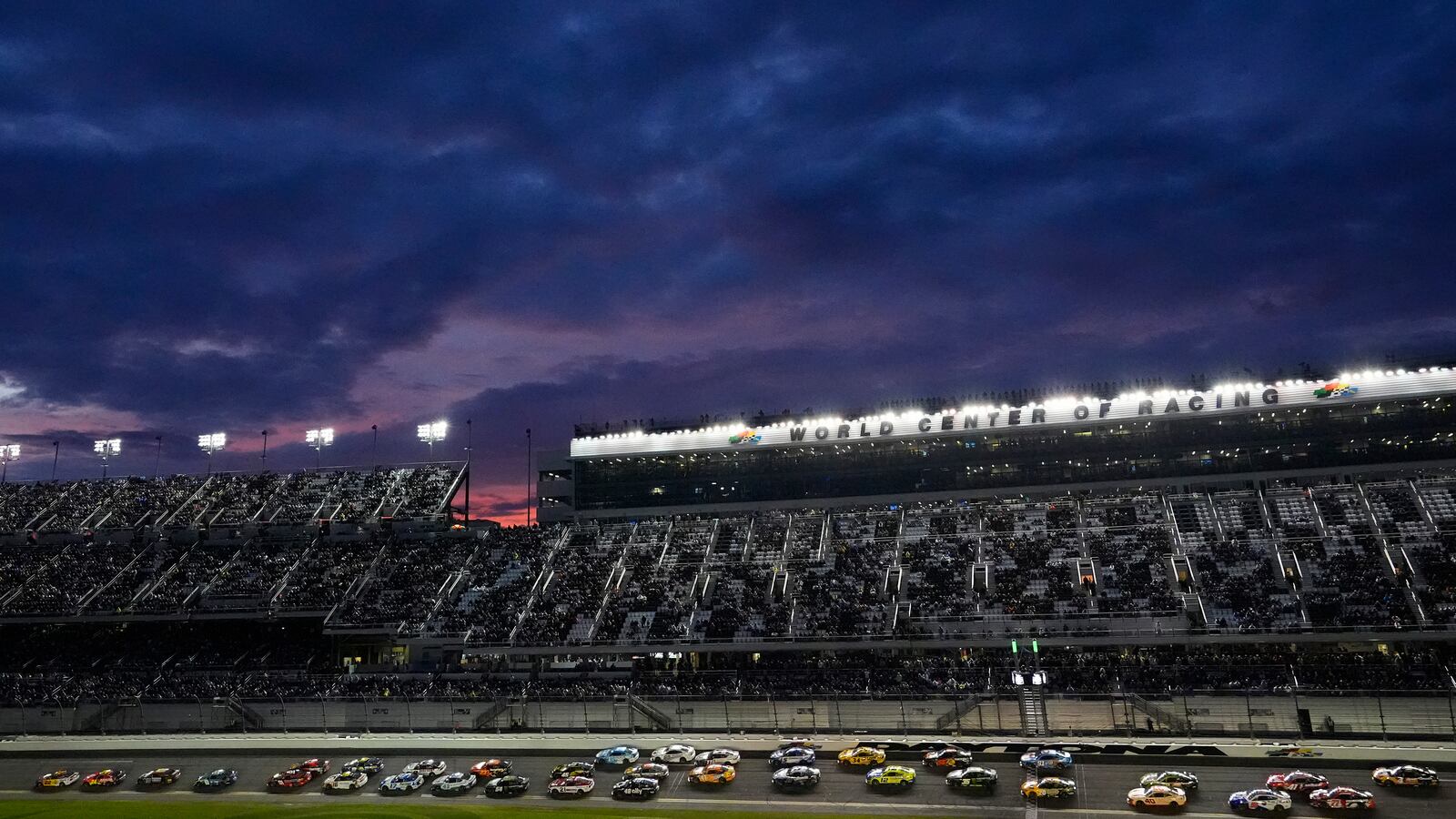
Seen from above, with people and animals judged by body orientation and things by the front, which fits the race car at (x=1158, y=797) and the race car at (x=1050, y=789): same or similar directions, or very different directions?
same or similar directions

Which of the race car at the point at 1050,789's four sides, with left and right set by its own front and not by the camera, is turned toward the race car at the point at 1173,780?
back

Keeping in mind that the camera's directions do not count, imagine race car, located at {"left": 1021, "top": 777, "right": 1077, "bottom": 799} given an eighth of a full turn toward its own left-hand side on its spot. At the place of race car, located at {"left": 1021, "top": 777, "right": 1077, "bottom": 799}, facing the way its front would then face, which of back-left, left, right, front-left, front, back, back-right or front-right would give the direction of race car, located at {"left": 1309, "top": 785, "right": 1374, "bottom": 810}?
back-left

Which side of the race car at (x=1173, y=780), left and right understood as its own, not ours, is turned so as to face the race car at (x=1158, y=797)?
left

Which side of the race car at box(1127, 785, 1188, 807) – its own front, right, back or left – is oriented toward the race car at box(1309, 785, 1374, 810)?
back

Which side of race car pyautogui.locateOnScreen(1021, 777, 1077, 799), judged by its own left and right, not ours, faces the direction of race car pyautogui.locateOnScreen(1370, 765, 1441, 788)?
back

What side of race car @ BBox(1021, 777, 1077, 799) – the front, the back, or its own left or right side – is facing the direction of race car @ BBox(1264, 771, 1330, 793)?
back

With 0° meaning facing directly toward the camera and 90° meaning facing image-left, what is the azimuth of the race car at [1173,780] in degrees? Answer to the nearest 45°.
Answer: approximately 90°

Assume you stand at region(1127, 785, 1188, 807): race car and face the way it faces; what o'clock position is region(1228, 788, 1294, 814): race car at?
region(1228, 788, 1294, 814): race car is roughly at 6 o'clock from region(1127, 785, 1188, 807): race car.

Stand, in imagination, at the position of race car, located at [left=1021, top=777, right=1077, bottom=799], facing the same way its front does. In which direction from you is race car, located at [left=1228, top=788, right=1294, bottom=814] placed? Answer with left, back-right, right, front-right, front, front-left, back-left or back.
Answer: back

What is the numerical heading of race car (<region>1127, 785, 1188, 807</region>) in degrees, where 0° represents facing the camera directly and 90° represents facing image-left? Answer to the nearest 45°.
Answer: approximately 90°

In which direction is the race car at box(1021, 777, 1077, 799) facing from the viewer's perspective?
to the viewer's left

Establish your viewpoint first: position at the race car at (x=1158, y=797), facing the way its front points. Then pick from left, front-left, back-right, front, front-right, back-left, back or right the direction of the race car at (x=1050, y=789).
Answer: front

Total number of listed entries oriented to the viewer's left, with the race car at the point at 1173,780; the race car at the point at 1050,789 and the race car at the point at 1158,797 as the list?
3

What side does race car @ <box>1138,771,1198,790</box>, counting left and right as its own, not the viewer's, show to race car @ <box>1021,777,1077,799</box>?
front

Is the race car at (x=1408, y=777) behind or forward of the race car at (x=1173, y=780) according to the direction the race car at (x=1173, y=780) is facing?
behind

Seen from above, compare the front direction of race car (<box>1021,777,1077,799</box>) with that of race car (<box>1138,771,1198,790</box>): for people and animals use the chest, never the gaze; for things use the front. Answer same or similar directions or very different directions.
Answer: same or similar directions
